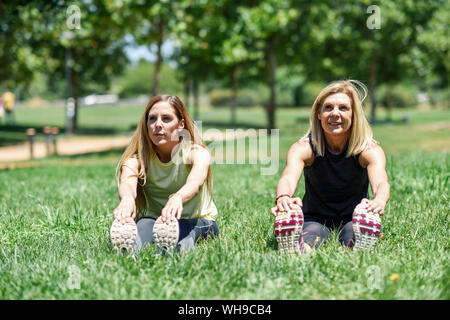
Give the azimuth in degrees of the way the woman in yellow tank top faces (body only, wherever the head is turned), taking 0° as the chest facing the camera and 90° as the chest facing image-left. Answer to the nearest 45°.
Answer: approximately 45°

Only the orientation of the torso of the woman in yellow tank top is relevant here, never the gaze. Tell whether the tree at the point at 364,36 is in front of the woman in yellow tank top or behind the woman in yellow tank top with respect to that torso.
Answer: behind

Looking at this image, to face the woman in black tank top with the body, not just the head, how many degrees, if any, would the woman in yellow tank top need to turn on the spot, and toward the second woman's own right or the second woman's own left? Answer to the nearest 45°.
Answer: approximately 135° to the second woman's own left

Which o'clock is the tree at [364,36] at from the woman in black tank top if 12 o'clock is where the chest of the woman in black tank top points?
The tree is roughly at 6 o'clock from the woman in black tank top.

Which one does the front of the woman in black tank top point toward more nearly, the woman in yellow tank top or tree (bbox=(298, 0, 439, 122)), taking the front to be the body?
the woman in yellow tank top

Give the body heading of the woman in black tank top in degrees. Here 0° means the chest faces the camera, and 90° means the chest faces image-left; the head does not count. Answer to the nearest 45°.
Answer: approximately 0°

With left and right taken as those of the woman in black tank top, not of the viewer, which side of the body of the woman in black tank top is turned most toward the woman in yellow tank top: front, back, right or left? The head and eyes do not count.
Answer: right
